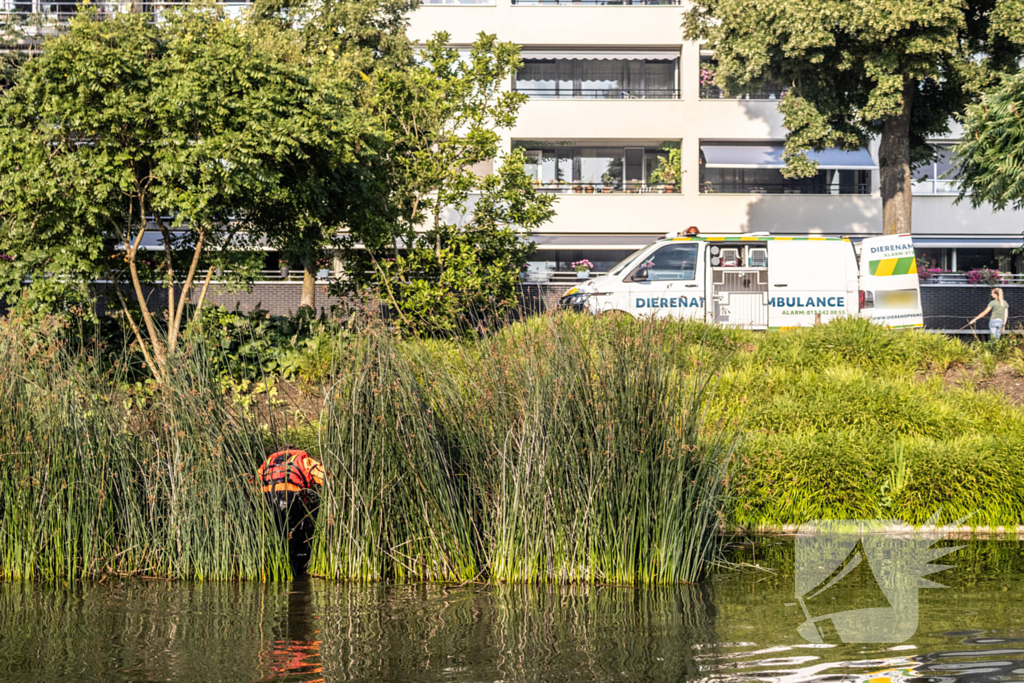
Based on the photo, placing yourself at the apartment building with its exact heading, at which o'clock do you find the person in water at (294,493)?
The person in water is roughly at 12 o'clock from the apartment building.

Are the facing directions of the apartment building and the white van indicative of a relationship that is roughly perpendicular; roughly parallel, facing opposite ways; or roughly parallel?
roughly perpendicular

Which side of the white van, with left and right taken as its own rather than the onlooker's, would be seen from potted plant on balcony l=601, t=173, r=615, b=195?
right

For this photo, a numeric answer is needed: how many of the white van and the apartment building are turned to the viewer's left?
1

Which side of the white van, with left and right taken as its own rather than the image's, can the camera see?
left

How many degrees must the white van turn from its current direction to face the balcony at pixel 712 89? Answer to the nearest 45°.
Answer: approximately 90° to its right

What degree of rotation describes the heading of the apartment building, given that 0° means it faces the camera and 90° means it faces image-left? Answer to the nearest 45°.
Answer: approximately 0°

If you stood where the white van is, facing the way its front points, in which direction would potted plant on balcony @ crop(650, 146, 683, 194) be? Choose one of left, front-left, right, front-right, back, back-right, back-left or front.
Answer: right

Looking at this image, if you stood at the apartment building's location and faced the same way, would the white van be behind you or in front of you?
in front
